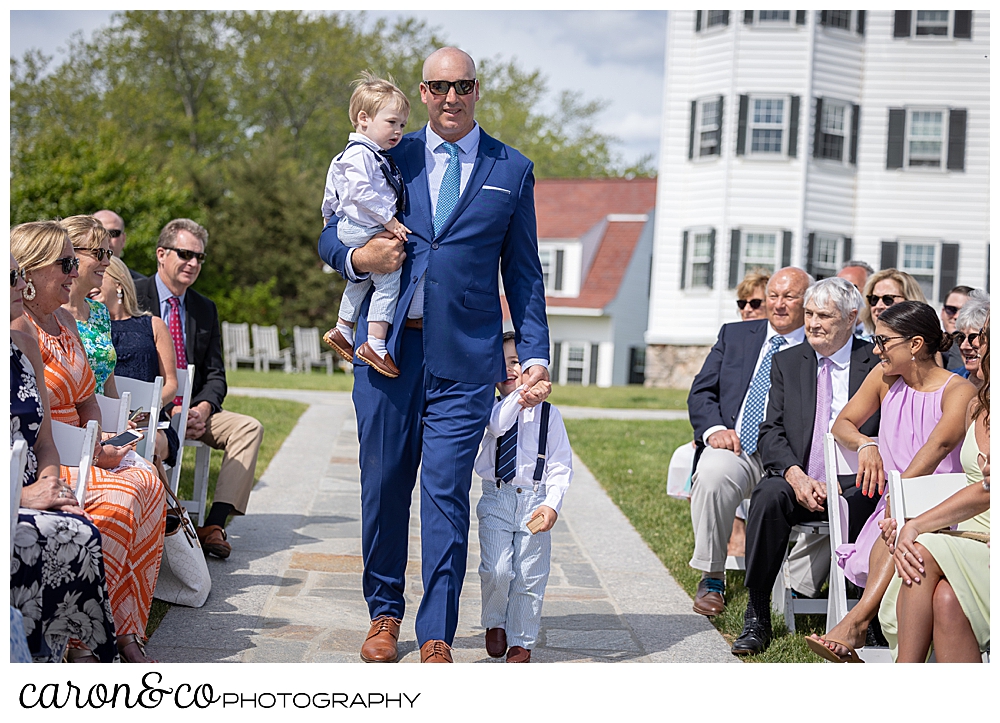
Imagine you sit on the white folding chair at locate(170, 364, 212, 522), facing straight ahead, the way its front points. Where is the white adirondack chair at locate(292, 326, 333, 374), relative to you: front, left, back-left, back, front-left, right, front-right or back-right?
back-left

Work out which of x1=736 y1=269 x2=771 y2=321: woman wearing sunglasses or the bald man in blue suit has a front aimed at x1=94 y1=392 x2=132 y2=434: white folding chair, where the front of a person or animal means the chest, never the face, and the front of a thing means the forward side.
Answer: the woman wearing sunglasses

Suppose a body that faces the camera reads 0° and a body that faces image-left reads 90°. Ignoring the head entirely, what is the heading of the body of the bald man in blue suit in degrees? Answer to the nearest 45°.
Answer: approximately 0°

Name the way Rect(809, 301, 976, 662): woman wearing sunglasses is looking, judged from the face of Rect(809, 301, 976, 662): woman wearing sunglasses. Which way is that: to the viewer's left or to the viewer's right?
to the viewer's left

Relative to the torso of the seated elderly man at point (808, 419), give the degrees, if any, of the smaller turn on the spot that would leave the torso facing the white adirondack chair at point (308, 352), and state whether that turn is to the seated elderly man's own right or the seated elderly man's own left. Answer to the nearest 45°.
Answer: approximately 90° to the seated elderly man's own right

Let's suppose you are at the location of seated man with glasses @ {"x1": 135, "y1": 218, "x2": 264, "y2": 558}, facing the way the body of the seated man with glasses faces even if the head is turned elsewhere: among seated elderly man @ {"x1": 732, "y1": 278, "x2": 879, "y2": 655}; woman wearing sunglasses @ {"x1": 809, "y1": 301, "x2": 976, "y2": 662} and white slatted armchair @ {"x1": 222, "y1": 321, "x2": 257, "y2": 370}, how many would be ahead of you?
2

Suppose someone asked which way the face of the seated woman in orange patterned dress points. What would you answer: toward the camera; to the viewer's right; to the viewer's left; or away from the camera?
to the viewer's right

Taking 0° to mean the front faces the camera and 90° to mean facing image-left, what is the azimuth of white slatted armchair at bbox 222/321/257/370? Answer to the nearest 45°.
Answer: approximately 315°

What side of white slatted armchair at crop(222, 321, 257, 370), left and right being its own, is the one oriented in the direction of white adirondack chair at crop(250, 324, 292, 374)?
left

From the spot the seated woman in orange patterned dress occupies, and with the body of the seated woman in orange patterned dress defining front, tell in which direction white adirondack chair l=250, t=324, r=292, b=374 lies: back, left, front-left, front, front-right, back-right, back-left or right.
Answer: back-left

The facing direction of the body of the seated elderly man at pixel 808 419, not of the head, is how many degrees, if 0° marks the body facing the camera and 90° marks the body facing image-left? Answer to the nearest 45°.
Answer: approximately 45°

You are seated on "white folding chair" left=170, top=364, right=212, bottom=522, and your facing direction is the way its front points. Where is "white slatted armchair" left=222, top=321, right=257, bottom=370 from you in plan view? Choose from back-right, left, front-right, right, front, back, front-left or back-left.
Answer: back-left

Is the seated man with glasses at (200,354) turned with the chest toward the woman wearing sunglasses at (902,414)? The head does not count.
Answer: yes
